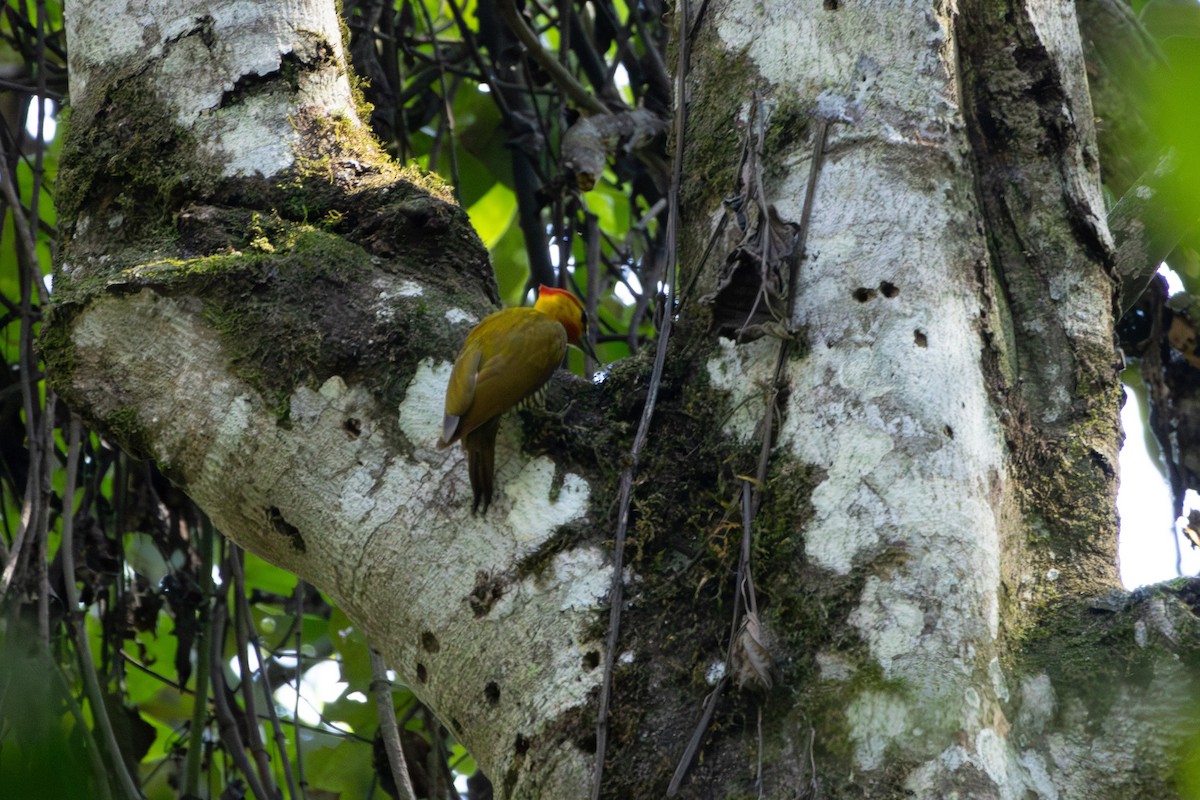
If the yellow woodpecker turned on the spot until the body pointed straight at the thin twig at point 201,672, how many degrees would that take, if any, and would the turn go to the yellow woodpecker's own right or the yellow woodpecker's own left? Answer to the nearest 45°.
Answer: approximately 90° to the yellow woodpecker's own left

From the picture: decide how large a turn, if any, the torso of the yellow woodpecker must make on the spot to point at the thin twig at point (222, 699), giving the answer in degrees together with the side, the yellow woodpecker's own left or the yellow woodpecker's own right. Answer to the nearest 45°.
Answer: approximately 90° to the yellow woodpecker's own left

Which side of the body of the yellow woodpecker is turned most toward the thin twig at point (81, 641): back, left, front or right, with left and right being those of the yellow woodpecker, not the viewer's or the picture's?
left

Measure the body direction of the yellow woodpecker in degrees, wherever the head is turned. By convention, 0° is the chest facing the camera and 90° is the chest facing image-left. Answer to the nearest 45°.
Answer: approximately 225°

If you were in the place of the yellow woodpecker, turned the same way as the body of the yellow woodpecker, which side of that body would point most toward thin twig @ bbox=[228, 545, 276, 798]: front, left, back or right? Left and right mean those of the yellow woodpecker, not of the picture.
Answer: left
